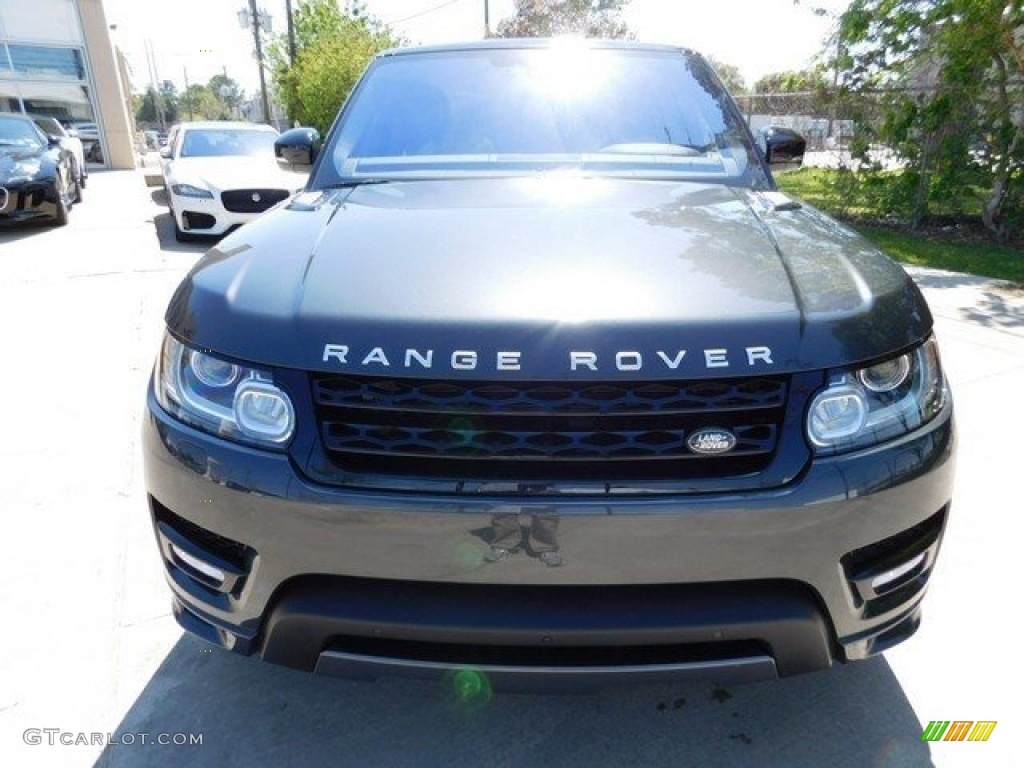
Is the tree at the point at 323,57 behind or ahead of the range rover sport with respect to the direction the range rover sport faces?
behind

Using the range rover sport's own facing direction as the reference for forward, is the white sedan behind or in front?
behind

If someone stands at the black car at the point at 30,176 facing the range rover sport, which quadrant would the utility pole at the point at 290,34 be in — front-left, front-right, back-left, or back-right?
back-left

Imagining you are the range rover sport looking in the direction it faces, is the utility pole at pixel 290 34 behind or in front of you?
behind

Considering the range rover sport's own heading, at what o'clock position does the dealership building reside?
The dealership building is roughly at 5 o'clock from the range rover sport.

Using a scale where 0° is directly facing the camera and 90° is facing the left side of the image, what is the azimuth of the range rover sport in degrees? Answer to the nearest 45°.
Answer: approximately 0°

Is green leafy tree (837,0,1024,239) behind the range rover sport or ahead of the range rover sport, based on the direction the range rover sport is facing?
behind
